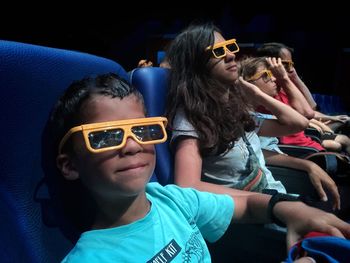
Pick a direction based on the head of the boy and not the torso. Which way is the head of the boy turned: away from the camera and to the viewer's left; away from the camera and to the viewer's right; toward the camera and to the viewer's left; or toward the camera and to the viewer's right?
toward the camera and to the viewer's right

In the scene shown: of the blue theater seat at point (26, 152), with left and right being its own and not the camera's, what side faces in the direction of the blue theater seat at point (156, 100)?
left

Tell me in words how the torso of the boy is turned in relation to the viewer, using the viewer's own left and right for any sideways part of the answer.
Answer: facing the viewer and to the right of the viewer

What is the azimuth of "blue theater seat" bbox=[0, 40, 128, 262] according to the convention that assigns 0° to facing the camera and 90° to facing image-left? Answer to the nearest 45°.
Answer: approximately 315°
